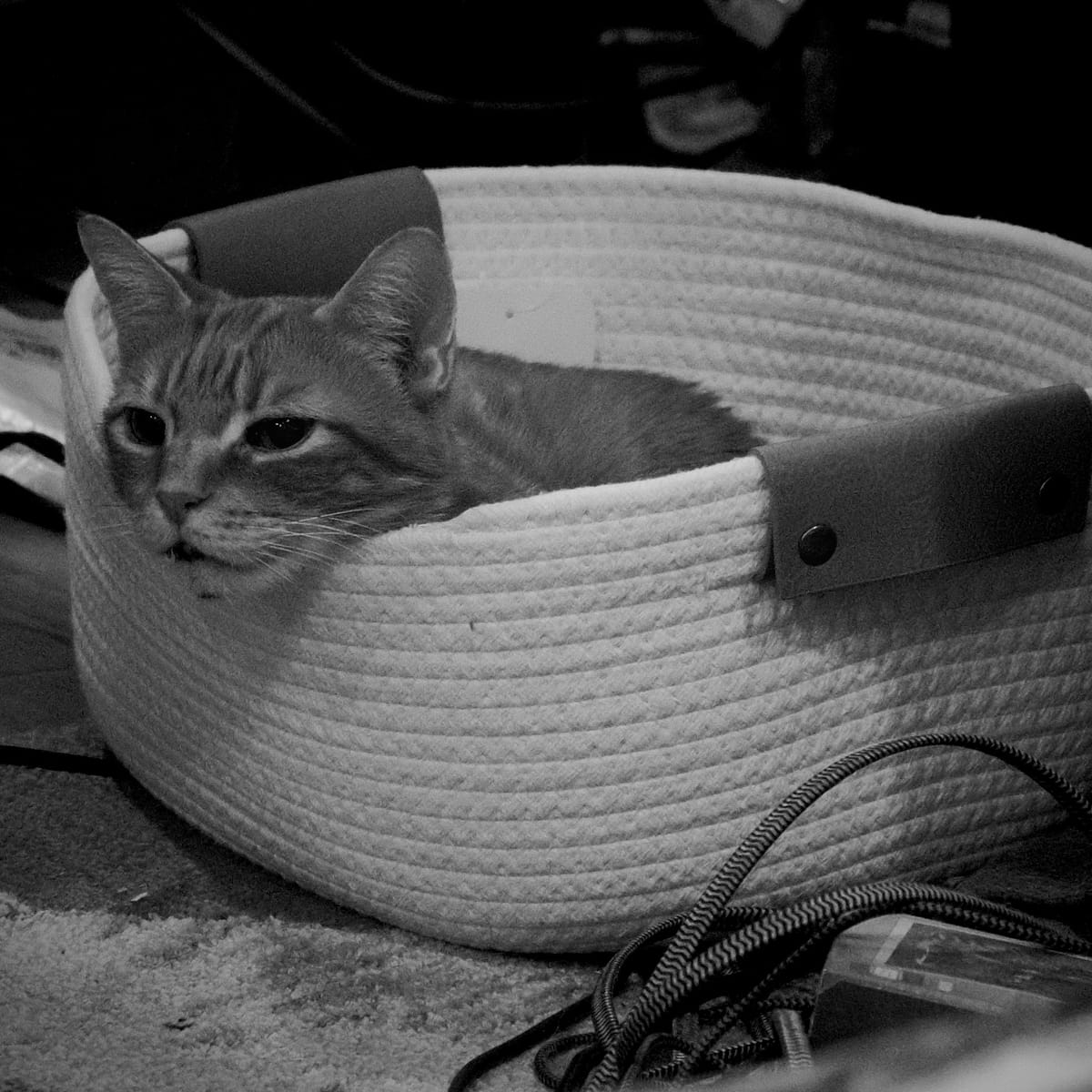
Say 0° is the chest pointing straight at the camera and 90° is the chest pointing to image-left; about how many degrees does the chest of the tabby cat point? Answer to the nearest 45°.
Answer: approximately 45°
